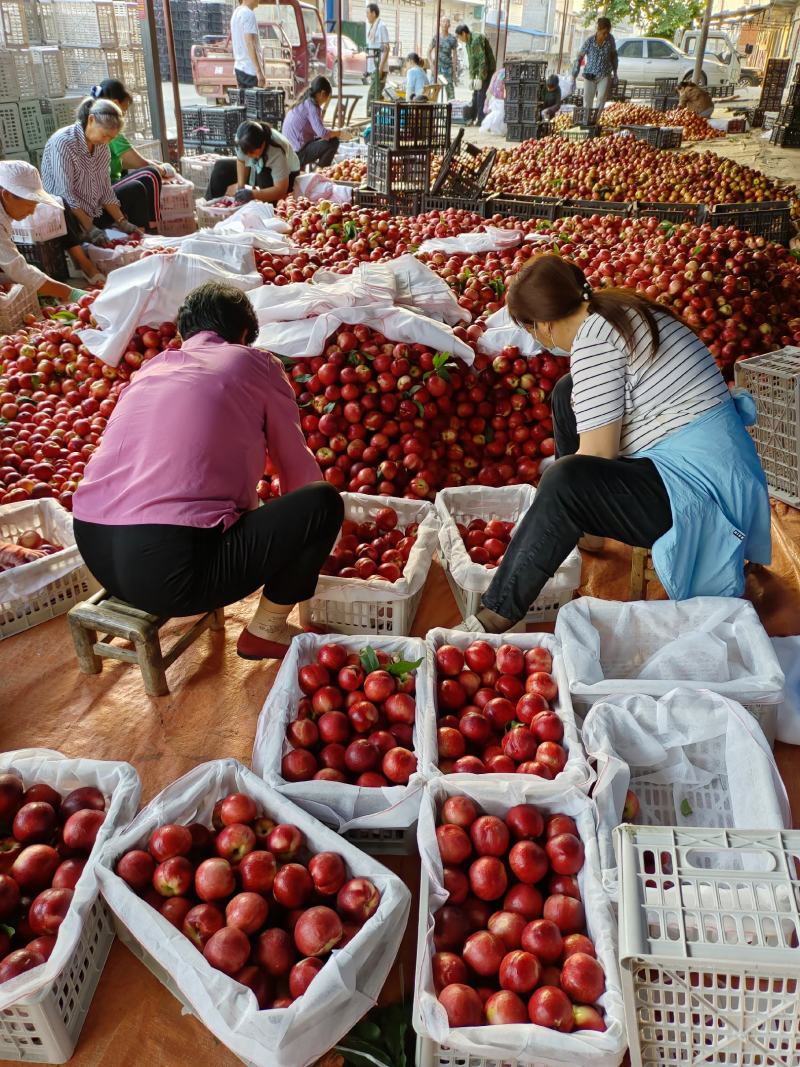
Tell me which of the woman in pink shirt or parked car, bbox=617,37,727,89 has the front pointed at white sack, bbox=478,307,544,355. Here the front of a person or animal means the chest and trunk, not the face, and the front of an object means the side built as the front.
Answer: the woman in pink shirt

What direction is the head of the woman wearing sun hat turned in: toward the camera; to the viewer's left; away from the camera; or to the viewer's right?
to the viewer's right

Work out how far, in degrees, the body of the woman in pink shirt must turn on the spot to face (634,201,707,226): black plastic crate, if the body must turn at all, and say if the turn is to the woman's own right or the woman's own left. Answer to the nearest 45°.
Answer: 0° — they already face it

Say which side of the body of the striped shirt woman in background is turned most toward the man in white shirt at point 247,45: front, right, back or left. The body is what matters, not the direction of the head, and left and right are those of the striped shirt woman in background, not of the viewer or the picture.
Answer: left

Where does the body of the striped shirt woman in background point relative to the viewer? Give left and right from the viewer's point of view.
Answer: facing the viewer and to the right of the viewer

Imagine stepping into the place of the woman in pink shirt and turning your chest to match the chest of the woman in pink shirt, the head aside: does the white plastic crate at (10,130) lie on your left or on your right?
on your left

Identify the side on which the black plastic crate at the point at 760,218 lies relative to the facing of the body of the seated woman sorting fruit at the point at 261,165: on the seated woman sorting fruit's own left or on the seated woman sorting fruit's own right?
on the seated woman sorting fruit's own left

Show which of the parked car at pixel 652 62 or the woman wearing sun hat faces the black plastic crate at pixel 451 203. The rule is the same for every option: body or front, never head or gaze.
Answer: the woman wearing sun hat

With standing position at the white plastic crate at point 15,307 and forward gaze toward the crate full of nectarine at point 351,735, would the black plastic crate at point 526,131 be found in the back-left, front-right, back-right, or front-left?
back-left

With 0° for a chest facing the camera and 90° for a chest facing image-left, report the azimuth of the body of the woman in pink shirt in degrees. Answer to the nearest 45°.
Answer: approximately 225°

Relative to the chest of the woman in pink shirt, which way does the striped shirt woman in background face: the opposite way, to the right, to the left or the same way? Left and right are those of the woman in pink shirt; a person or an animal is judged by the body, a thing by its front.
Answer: to the right

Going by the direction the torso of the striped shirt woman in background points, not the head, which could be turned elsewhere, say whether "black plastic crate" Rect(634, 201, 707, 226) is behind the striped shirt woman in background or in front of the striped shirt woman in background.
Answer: in front

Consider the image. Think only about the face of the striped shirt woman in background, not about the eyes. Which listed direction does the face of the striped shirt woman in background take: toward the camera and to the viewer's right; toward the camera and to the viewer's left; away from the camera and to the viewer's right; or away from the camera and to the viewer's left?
toward the camera and to the viewer's right

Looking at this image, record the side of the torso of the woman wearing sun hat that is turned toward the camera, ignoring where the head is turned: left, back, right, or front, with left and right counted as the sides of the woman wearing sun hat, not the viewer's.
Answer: right
